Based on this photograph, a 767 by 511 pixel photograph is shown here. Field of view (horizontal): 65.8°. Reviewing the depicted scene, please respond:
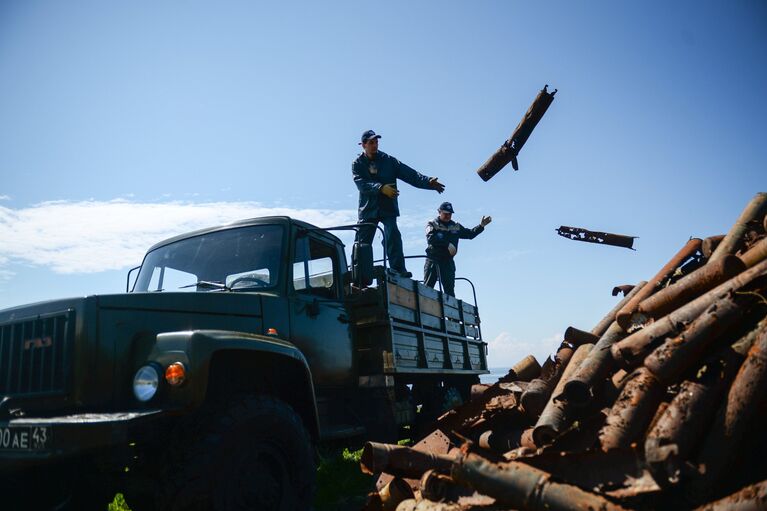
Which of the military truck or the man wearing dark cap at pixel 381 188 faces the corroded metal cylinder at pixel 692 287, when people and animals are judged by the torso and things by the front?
the man wearing dark cap

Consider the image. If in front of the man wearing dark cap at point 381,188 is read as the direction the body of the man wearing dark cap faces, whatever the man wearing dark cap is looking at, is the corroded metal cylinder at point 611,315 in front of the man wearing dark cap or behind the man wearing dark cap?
in front

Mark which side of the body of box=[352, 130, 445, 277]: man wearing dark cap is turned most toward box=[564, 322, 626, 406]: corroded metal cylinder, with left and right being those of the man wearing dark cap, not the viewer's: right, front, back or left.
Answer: front

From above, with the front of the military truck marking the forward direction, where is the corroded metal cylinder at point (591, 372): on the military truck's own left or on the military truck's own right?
on the military truck's own left

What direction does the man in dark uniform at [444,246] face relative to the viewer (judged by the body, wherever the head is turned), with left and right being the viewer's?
facing the viewer and to the right of the viewer

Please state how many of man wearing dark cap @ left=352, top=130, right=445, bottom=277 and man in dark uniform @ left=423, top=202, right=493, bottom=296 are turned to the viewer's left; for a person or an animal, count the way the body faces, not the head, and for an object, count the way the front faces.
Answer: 0

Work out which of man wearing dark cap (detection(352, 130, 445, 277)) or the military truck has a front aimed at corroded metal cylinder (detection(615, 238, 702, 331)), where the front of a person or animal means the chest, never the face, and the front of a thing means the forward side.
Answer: the man wearing dark cap

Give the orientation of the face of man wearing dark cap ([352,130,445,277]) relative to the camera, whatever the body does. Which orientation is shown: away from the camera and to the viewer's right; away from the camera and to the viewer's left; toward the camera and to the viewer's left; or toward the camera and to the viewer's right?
toward the camera and to the viewer's right

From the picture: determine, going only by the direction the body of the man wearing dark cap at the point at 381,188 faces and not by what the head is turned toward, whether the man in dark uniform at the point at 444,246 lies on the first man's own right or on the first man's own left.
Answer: on the first man's own left

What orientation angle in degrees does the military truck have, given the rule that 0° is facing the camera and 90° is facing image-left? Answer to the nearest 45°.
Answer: approximately 45°

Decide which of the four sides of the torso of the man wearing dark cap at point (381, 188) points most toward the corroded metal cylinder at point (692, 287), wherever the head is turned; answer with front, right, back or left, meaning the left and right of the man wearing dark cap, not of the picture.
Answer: front

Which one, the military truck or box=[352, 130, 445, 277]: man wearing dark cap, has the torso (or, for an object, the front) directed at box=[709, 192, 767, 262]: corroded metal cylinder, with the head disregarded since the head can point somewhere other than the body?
the man wearing dark cap

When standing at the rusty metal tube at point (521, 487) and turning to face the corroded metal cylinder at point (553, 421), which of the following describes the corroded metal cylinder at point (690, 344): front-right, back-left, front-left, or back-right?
front-right
